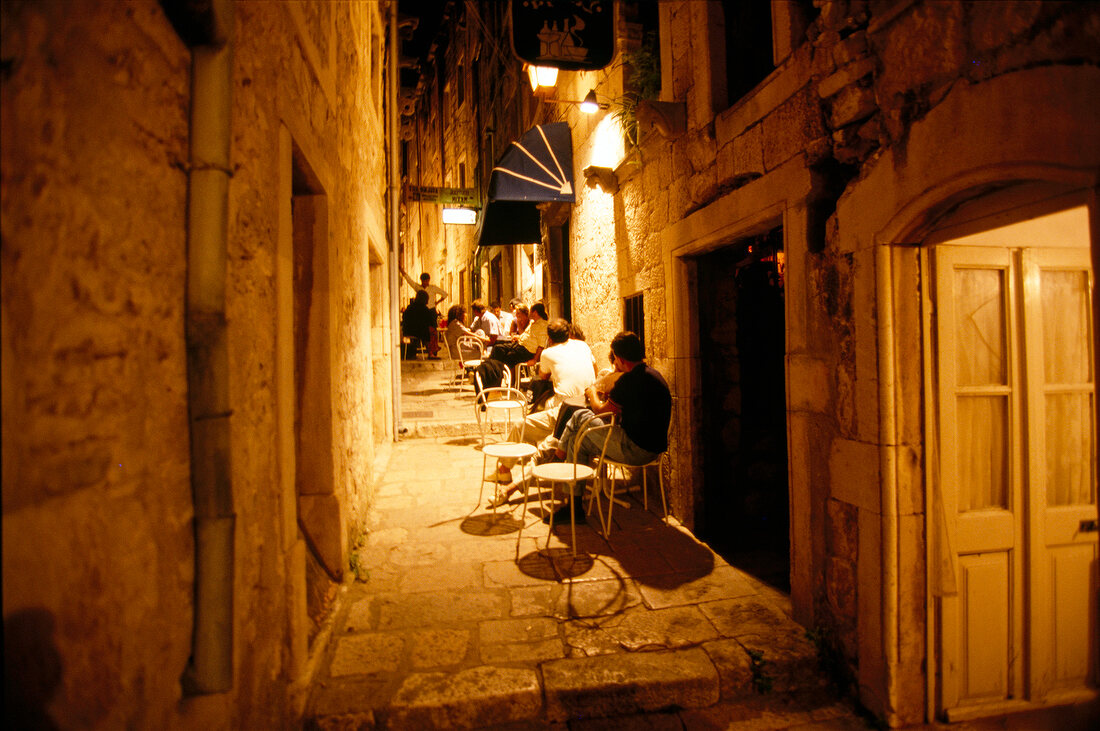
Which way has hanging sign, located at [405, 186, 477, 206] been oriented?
toward the camera

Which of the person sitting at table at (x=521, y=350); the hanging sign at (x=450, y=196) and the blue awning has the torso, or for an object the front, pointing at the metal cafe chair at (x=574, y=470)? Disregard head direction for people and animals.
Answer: the hanging sign

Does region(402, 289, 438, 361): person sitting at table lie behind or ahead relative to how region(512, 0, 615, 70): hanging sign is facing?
behind

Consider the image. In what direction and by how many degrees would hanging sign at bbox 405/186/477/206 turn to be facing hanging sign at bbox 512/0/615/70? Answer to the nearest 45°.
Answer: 0° — it already faces it

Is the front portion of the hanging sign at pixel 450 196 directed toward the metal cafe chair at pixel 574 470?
yes

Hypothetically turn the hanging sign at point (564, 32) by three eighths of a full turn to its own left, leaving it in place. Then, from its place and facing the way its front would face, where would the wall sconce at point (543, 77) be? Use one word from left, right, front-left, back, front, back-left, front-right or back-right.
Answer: front-left

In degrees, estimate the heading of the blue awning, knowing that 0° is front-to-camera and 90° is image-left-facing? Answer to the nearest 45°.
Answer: approximately 90°

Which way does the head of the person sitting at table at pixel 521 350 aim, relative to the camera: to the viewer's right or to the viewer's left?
to the viewer's left

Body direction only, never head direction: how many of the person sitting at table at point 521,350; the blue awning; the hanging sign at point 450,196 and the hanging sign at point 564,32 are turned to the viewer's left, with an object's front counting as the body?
2

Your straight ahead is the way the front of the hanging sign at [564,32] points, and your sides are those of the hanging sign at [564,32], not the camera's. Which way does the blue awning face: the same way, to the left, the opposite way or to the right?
to the right

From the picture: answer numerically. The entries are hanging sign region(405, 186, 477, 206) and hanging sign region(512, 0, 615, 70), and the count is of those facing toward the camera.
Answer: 2

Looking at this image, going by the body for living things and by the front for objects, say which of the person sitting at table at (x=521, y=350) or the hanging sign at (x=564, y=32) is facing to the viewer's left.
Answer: the person sitting at table

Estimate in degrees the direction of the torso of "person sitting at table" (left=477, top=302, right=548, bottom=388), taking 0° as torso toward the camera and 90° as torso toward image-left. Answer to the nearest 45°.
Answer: approximately 90°

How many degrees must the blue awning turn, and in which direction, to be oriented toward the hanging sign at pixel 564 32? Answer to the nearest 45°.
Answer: approximately 90° to its left
